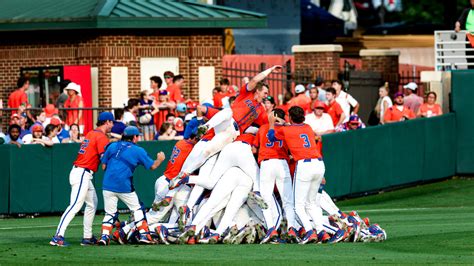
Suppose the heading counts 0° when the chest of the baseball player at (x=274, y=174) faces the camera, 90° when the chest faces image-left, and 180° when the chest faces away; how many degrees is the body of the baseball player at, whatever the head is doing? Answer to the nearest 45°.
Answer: approximately 180°

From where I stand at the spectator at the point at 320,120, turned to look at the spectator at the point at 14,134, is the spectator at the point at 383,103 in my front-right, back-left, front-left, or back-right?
back-right

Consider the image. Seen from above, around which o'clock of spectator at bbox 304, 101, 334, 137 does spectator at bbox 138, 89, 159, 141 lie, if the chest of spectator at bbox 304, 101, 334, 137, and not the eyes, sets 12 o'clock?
spectator at bbox 138, 89, 159, 141 is roughly at 3 o'clock from spectator at bbox 304, 101, 334, 137.

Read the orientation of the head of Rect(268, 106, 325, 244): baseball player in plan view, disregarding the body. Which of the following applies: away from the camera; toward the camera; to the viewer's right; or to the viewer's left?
away from the camera

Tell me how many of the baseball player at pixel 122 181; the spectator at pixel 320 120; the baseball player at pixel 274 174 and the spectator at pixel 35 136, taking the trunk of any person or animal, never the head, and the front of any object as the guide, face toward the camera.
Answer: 2

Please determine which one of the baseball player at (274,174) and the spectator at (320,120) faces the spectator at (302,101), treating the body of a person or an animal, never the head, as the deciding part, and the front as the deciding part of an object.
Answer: the baseball player

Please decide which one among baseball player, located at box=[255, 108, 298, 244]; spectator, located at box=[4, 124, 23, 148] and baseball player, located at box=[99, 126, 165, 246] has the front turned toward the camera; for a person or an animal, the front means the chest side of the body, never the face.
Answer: the spectator

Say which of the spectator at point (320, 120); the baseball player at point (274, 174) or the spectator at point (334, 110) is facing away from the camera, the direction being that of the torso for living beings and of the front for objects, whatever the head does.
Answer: the baseball player

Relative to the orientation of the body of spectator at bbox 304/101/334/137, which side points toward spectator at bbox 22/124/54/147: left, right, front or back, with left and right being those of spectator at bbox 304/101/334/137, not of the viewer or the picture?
right
